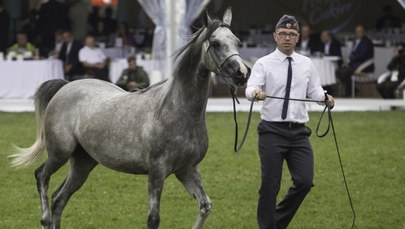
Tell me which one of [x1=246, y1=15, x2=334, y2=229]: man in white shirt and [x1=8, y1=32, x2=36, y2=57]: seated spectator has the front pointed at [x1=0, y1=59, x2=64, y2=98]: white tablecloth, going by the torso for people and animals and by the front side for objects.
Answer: the seated spectator

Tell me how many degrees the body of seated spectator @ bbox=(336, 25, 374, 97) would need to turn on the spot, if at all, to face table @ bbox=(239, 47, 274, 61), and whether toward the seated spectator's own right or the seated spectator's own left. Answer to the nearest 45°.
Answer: approximately 45° to the seated spectator's own right

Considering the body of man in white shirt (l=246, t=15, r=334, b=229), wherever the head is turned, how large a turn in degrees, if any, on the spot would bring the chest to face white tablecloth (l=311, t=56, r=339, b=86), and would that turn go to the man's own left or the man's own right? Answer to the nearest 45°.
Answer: approximately 180°

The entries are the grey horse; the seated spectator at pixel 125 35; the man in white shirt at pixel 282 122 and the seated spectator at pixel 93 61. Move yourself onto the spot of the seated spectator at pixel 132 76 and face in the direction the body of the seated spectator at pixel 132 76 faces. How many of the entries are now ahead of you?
2

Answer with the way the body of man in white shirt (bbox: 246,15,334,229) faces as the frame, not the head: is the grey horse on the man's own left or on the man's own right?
on the man's own right

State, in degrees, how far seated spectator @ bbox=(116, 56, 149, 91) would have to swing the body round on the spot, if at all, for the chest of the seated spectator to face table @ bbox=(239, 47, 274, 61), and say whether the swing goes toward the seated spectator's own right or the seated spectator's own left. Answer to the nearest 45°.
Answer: approximately 135° to the seated spectator's own left

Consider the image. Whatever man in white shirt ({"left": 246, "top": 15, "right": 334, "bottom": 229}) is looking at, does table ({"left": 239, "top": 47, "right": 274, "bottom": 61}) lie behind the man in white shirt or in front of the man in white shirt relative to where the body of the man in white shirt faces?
behind

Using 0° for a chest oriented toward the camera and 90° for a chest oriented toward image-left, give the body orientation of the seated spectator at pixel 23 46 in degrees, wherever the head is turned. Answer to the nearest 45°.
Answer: approximately 0°

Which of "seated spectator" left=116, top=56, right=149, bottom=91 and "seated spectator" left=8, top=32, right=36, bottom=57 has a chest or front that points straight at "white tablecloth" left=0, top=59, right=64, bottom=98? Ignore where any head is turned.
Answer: "seated spectator" left=8, top=32, right=36, bottom=57

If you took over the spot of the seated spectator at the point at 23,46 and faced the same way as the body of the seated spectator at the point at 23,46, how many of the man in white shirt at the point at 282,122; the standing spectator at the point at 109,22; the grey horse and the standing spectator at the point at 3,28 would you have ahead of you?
2

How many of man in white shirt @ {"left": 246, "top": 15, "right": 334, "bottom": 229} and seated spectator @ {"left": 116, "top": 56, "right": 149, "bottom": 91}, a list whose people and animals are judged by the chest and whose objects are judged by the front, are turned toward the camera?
2
